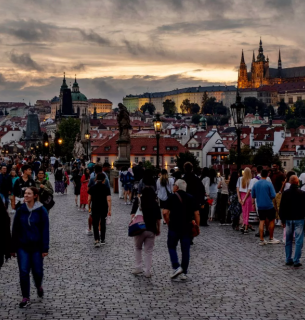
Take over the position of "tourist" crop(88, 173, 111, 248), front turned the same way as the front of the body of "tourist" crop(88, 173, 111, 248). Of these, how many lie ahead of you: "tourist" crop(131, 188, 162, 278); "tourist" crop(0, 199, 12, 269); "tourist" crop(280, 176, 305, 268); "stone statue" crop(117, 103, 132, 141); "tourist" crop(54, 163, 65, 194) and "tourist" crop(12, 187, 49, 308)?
2

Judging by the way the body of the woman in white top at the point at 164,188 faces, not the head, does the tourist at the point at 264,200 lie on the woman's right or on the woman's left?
on the woman's right

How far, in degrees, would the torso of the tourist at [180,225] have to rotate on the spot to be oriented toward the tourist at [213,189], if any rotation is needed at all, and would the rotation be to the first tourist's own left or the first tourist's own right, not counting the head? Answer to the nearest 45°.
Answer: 0° — they already face them

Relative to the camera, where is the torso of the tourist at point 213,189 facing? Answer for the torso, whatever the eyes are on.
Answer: away from the camera

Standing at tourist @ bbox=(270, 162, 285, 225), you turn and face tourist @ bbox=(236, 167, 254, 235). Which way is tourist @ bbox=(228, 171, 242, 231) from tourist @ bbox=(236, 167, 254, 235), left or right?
right

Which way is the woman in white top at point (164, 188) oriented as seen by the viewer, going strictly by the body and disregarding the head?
away from the camera

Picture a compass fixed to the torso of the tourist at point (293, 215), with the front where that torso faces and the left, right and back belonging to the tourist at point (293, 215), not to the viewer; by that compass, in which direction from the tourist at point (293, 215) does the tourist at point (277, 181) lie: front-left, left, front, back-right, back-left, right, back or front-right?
front

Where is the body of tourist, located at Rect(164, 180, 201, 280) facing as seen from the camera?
away from the camera

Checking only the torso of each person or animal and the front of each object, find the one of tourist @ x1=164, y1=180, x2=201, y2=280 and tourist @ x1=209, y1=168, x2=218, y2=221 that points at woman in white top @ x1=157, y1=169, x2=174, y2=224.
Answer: tourist @ x1=164, y1=180, x2=201, y2=280
